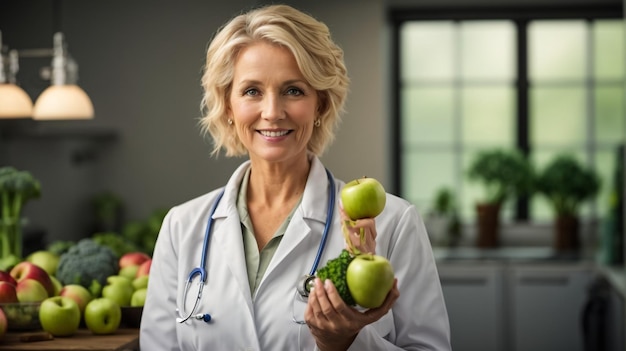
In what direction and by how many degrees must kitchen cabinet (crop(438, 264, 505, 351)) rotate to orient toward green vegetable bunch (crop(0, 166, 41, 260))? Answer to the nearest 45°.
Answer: approximately 45° to its right

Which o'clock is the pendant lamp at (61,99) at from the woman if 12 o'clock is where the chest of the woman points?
The pendant lamp is roughly at 5 o'clock from the woman.

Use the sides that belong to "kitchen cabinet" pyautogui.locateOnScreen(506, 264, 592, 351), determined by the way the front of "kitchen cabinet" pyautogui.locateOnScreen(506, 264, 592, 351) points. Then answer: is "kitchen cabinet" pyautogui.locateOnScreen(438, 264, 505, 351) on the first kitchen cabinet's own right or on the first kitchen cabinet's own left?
on the first kitchen cabinet's own right

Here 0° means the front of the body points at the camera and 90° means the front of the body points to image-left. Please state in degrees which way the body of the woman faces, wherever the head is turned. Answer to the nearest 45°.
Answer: approximately 0°

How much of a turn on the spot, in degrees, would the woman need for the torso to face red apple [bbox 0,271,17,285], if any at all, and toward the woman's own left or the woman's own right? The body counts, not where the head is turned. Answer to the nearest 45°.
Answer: approximately 135° to the woman's own right
